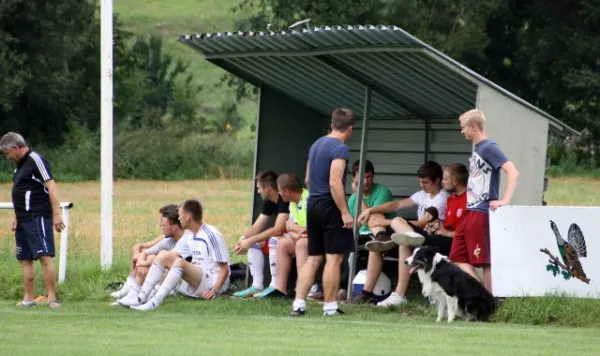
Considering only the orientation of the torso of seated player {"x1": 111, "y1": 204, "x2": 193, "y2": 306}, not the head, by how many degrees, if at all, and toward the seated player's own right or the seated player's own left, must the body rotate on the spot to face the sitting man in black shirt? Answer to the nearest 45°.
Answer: approximately 180°

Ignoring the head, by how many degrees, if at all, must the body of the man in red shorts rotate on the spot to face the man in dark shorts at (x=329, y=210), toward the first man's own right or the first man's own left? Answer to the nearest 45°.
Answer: approximately 45° to the first man's own right

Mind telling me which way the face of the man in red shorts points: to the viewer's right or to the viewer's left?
to the viewer's left

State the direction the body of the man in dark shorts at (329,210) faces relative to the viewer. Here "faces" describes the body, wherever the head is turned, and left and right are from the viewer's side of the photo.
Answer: facing away from the viewer and to the right of the viewer

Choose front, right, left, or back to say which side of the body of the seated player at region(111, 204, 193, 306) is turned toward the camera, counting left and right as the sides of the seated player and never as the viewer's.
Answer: left

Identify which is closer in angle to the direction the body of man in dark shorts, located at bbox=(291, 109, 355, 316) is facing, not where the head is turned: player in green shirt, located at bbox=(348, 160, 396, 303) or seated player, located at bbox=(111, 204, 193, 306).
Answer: the player in green shirt

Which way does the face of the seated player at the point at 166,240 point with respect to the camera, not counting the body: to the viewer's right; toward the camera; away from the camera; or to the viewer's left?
to the viewer's left

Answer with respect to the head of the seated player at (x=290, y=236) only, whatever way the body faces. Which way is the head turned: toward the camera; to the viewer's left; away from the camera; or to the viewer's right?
to the viewer's left

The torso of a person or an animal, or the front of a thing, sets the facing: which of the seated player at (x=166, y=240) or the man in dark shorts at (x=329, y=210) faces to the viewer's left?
the seated player
